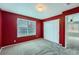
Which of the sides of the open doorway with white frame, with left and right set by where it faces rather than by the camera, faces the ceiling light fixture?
front

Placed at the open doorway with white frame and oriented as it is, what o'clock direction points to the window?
The window is roughly at 1 o'clock from the open doorway with white frame.
